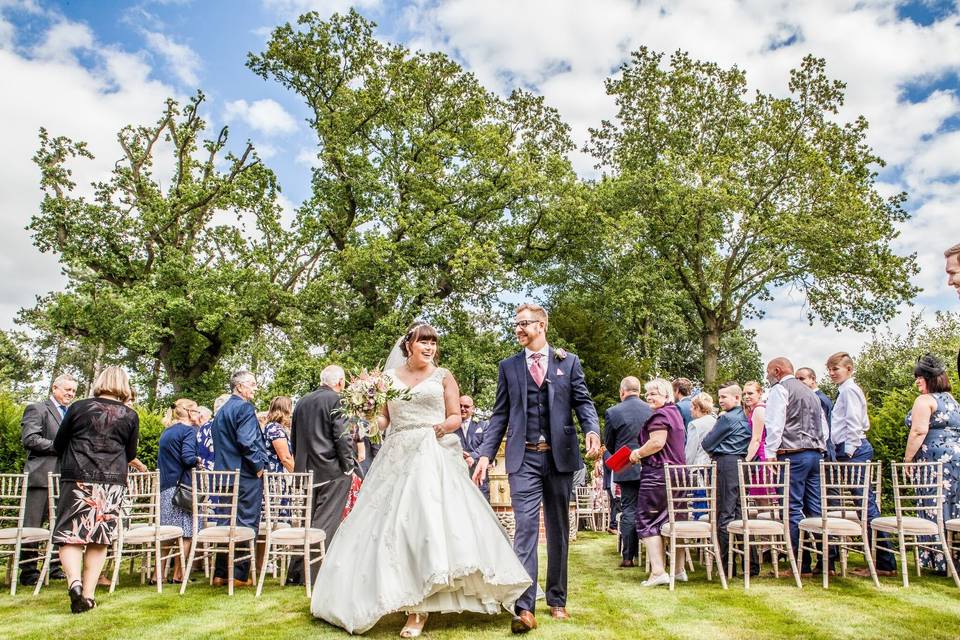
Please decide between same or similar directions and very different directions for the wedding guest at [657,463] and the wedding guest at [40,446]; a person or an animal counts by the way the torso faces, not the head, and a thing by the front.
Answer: very different directions

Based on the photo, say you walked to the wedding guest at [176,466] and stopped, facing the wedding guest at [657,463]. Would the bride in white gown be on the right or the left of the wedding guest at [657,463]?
right

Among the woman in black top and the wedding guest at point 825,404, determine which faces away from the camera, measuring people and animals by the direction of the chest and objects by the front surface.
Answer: the woman in black top

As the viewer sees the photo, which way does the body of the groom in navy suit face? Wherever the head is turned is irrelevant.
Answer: toward the camera

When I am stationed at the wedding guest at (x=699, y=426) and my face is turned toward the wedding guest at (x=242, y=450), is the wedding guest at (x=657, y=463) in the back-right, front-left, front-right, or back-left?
front-left

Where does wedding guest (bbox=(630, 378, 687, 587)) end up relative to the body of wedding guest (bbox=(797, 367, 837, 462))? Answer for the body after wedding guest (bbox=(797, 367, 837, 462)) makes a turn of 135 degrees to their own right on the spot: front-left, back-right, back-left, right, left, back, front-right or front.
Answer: back-left

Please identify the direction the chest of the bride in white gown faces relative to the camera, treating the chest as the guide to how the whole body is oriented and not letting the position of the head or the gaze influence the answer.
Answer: toward the camera

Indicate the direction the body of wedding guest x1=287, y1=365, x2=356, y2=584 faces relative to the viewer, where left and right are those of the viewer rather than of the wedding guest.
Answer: facing away from the viewer and to the right of the viewer

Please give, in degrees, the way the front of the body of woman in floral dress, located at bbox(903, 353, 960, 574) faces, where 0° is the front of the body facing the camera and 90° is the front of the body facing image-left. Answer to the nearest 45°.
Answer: approximately 135°

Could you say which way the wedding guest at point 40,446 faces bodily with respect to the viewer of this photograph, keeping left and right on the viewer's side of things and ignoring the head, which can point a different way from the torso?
facing the viewer and to the right of the viewer

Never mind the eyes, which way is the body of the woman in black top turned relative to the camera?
away from the camera

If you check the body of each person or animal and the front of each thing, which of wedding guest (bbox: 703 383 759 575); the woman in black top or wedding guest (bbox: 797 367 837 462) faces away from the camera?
the woman in black top

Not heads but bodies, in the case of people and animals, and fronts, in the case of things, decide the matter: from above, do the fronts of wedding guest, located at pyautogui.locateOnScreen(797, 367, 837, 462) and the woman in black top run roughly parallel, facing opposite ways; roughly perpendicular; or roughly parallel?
roughly perpendicular

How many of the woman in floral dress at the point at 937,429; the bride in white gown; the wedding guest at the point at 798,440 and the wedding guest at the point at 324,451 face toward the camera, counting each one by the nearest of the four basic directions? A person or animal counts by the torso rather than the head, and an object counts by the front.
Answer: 1

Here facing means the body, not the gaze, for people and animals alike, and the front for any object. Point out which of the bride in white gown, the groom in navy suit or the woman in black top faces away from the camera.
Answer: the woman in black top

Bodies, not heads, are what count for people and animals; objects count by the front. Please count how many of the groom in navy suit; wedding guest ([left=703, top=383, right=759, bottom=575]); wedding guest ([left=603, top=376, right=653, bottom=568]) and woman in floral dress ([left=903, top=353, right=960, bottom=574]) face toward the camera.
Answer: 1

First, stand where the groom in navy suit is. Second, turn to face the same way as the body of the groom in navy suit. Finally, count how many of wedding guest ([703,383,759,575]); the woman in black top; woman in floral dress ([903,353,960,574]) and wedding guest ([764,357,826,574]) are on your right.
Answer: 1

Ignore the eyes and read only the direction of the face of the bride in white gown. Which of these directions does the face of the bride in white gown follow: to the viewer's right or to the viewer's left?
to the viewer's right

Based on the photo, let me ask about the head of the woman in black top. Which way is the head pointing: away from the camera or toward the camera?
away from the camera

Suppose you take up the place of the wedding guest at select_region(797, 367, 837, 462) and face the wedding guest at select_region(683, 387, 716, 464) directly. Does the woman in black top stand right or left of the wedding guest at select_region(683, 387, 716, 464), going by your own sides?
left
